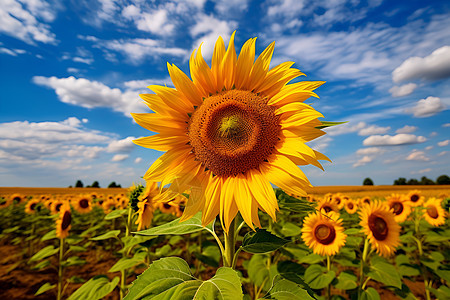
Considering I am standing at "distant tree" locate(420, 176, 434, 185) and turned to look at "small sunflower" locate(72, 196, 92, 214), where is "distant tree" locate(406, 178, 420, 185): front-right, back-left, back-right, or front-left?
front-right

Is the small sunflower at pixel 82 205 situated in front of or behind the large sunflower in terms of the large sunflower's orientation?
behind

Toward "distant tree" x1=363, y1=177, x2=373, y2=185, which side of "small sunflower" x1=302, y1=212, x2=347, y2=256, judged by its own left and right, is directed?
back

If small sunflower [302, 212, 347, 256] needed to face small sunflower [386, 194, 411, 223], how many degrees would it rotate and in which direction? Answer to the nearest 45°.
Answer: approximately 135° to its left

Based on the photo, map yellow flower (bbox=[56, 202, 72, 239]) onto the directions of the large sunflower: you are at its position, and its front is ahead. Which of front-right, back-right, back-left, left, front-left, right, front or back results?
back-right

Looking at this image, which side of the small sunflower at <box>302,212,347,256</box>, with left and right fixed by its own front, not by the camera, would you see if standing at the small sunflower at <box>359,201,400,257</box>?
left

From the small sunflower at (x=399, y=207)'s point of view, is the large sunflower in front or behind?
in front

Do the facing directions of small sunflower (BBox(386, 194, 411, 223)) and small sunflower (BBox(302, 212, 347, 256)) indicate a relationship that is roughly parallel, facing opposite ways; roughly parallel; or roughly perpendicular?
roughly parallel

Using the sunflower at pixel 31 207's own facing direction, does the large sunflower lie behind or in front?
in front

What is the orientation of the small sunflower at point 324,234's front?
toward the camera

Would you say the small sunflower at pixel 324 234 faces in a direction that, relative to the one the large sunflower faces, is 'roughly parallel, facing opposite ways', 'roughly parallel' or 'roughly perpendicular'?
roughly parallel

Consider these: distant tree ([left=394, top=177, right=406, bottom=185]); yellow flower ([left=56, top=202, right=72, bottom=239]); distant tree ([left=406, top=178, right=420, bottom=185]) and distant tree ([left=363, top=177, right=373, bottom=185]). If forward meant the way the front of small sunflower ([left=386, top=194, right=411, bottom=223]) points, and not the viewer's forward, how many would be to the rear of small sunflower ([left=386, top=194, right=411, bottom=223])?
3

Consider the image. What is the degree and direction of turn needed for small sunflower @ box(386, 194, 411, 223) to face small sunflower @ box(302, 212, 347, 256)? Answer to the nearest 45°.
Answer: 0° — it already faces it

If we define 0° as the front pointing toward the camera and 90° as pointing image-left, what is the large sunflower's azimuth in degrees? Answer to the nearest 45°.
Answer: approximately 0°
